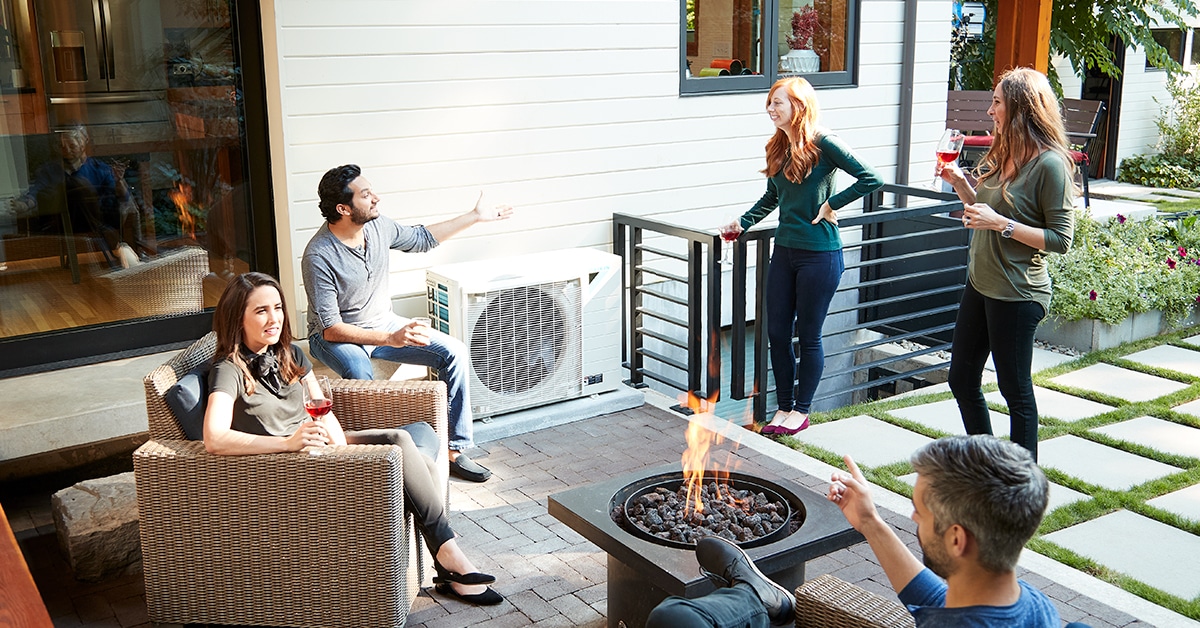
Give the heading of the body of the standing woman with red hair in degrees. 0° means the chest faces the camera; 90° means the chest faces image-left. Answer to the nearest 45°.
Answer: approximately 45°

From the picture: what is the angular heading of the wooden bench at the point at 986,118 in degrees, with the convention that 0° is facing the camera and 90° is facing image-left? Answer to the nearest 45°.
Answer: approximately 0°

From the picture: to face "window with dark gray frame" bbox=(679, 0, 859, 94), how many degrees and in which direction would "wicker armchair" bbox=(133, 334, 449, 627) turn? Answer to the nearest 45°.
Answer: approximately 45° to its left

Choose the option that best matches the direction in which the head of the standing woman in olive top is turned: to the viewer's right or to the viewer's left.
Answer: to the viewer's left

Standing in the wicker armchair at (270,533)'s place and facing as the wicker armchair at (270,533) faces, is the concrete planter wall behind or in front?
in front

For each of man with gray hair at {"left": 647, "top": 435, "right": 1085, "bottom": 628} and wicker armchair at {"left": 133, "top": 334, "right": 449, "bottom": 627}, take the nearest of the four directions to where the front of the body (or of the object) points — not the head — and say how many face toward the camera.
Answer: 0

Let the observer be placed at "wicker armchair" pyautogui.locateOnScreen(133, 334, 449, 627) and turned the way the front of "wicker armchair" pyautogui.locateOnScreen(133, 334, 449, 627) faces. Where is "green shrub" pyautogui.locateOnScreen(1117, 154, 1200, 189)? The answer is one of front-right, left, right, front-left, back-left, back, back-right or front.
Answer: front-left

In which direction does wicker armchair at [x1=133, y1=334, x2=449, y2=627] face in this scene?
to the viewer's right

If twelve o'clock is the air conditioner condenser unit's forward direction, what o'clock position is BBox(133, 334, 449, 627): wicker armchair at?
The wicker armchair is roughly at 2 o'clock from the air conditioner condenser unit.

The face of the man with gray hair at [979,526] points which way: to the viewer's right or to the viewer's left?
to the viewer's left

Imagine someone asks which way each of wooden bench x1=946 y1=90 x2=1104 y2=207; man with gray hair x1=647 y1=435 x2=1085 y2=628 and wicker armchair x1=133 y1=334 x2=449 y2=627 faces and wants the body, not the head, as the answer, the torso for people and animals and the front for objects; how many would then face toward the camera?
1
